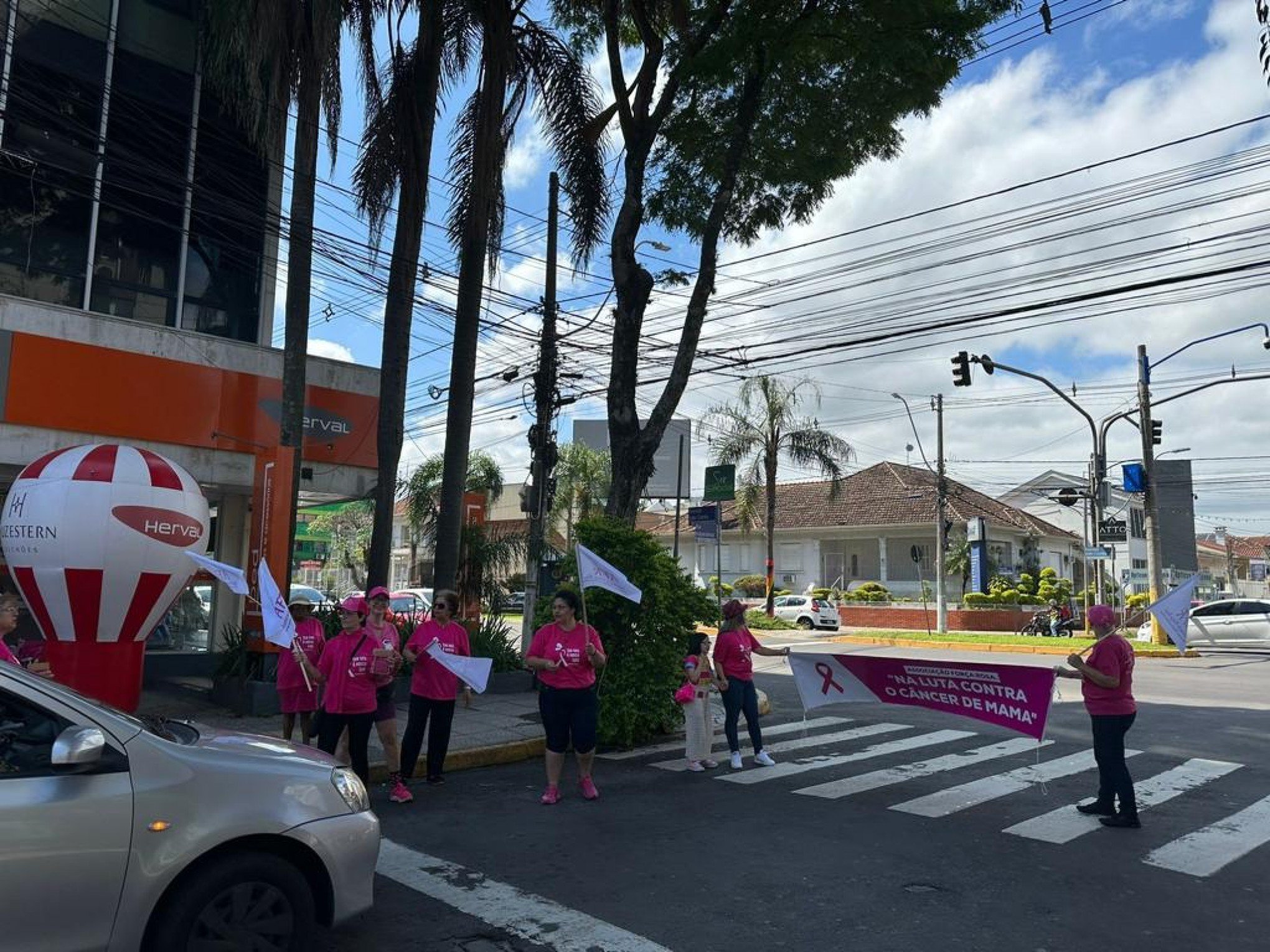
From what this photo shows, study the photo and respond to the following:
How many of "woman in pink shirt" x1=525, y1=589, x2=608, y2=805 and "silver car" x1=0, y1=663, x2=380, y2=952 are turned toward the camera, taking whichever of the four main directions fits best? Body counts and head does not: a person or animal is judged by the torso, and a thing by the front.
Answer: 1

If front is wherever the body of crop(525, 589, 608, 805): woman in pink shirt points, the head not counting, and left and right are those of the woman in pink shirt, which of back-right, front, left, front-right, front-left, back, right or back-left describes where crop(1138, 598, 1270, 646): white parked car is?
back-left

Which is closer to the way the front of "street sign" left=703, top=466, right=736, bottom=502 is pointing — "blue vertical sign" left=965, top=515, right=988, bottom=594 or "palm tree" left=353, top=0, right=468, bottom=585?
the palm tree

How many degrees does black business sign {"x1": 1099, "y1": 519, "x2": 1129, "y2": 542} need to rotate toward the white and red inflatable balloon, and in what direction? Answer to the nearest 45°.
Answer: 0° — it already faces it

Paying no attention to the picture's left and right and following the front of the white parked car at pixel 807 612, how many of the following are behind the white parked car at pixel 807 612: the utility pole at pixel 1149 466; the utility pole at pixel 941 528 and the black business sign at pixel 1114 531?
3

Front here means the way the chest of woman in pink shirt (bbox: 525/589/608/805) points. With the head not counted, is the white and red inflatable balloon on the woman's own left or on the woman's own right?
on the woman's own right

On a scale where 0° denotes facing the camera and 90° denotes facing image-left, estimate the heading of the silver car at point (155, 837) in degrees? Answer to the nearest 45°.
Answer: approximately 270°

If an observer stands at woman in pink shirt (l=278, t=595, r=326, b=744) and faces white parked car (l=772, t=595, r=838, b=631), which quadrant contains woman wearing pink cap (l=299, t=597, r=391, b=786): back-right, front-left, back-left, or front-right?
back-right

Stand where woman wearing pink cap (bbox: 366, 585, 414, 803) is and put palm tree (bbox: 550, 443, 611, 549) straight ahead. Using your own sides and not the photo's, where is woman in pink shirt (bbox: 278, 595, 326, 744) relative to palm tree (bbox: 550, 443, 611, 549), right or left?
left

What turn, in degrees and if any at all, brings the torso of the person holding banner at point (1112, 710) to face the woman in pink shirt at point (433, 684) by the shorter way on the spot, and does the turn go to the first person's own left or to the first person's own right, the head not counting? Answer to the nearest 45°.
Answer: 0° — they already face them

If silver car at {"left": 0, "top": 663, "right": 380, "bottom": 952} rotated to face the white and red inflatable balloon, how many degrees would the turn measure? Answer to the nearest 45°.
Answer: approximately 90° to its left

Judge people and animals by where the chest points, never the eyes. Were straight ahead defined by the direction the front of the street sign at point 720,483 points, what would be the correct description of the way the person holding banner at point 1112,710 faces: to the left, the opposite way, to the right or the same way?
to the right
